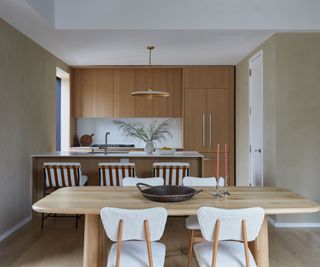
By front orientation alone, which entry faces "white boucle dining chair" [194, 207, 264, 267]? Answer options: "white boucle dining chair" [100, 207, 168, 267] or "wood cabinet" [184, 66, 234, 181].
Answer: the wood cabinet

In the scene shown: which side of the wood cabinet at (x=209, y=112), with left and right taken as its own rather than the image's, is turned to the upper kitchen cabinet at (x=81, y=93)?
right

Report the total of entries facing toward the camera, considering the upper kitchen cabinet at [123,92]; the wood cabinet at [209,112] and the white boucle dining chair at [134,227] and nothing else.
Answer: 2

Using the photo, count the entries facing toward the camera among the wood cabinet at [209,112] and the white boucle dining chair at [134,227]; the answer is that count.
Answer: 1

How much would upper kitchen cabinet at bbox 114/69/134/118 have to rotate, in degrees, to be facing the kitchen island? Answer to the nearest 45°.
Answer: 0° — it already faces it

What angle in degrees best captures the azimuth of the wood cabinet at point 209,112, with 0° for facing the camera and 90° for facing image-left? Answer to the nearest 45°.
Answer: approximately 0°

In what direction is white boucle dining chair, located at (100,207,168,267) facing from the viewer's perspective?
away from the camera

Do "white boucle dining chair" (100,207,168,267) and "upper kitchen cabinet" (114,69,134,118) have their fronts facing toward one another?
yes

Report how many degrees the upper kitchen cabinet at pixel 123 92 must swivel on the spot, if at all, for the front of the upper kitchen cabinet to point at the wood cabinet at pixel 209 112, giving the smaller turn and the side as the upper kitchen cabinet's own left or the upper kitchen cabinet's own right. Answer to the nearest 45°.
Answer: approximately 90° to the upper kitchen cabinet's own left

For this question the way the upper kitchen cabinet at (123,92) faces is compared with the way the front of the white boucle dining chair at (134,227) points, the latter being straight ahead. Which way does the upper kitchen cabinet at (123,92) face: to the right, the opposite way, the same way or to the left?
the opposite way
